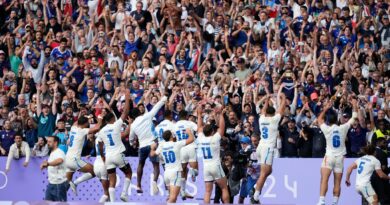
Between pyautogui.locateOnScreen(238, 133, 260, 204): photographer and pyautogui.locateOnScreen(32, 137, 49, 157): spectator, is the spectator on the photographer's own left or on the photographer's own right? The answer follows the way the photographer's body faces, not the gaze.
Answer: on the photographer's own right

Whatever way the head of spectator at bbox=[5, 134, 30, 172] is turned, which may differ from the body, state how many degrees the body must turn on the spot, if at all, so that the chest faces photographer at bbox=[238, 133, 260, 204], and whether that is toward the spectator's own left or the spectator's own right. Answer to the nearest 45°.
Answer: approximately 45° to the spectator's own left

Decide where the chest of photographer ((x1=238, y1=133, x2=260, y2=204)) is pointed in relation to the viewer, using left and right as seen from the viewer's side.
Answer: facing the viewer and to the left of the viewer

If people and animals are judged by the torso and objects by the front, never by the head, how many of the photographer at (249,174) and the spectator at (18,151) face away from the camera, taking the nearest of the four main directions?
0

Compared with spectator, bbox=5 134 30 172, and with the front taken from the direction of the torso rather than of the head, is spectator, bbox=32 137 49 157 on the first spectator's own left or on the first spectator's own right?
on the first spectator's own left

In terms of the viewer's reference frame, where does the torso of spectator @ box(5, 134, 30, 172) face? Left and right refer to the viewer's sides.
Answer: facing the viewer
